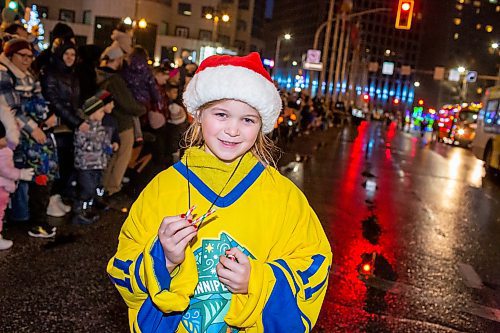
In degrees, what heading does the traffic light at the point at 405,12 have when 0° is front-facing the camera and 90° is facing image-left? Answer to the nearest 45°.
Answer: approximately 0°

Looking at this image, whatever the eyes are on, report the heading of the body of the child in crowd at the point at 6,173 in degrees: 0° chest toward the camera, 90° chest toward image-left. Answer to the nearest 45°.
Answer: approximately 270°

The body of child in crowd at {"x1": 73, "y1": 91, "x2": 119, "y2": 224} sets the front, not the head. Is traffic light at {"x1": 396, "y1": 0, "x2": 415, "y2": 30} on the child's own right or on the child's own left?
on the child's own left

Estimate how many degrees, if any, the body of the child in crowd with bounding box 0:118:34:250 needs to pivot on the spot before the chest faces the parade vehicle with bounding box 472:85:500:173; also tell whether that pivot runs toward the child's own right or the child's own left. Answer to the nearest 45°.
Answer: approximately 45° to the child's own left

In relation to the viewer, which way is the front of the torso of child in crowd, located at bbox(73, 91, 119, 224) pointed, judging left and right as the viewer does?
facing to the right of the viewer

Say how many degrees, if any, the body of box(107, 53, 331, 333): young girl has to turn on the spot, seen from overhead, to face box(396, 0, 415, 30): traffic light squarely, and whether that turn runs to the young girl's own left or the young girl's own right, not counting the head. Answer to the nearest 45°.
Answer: approximately 180°

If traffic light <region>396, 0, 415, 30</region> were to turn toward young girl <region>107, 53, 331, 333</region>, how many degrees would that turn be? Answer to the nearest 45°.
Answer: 0° — it already faces them

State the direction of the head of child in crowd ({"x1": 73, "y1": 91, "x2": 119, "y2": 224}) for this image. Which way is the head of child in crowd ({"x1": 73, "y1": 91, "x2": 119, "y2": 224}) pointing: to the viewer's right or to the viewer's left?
to the viewer's right
